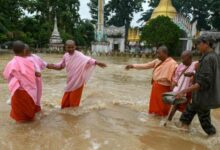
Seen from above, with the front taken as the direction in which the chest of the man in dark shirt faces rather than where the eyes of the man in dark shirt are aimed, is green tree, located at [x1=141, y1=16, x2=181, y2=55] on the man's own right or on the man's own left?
on the man's own right

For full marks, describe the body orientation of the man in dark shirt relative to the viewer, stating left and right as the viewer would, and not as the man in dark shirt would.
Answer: facing to the left of the viewer

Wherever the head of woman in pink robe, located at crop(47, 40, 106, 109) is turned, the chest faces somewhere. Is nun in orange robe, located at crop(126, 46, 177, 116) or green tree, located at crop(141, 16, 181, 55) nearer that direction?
the nun in orange robe

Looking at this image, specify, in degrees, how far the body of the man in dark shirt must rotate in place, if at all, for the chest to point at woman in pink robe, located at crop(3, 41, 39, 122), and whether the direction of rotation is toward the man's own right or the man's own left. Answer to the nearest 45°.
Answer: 0° — they already face them

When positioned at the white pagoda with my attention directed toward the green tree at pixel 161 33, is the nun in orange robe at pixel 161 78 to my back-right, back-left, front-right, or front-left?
front-right

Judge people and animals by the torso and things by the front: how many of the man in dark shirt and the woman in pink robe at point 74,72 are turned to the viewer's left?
1

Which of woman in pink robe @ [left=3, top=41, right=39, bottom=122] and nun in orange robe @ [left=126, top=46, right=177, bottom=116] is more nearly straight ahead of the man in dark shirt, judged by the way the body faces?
the woman in pink robe

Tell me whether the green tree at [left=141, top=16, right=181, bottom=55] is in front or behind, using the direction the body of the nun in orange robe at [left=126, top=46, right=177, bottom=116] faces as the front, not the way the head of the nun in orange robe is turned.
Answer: behind

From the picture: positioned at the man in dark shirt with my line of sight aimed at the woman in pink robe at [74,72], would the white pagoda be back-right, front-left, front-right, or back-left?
front-right

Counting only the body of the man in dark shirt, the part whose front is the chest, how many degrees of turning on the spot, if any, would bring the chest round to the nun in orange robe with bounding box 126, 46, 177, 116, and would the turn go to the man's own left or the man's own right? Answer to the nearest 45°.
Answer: approximately 45° to the man's own right

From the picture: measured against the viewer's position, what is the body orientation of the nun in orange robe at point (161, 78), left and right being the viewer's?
facing the viewer and to the left of the viewer
